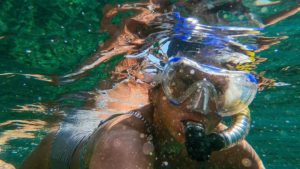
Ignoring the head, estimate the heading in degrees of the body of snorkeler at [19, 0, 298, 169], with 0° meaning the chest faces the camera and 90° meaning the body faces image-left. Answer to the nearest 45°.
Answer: approximately 315°
